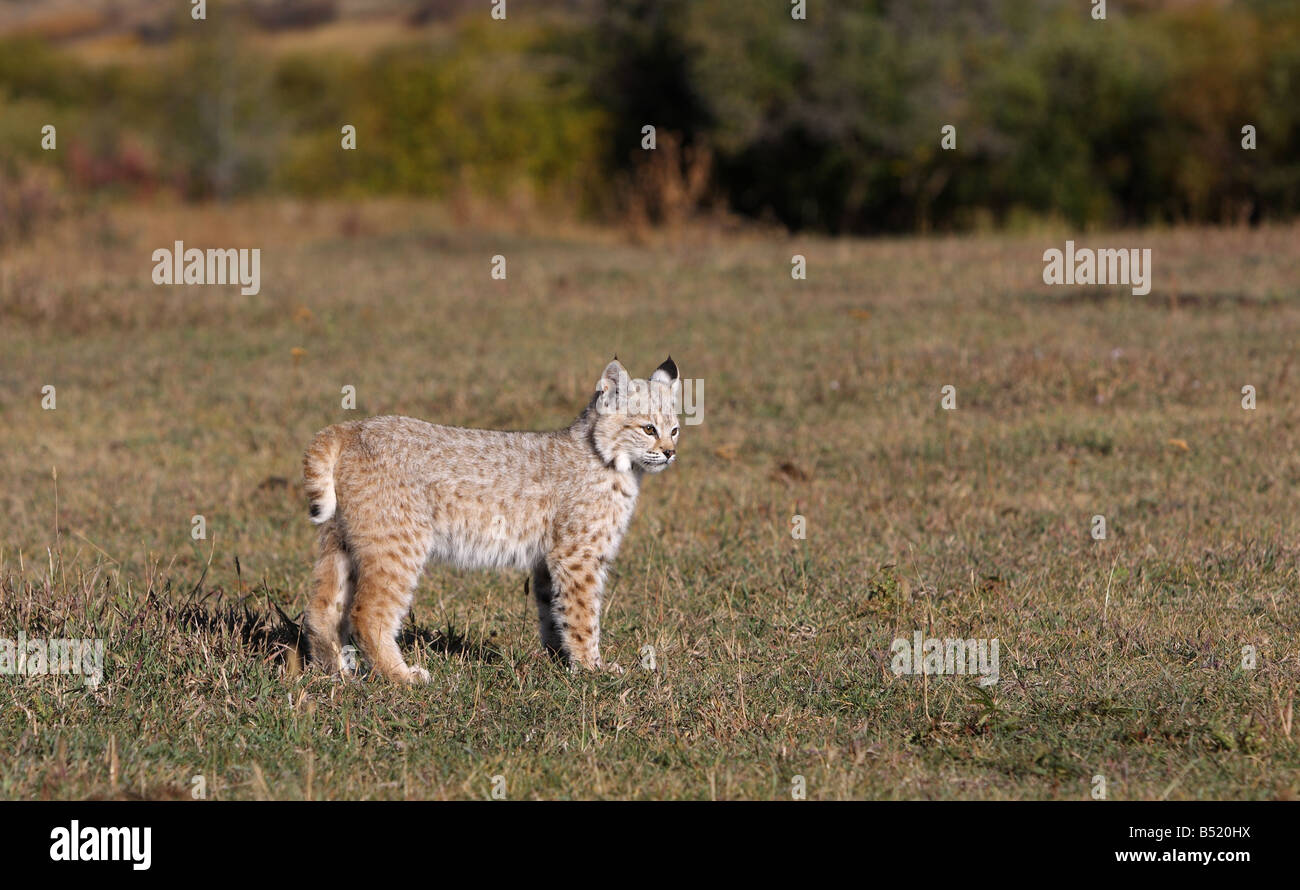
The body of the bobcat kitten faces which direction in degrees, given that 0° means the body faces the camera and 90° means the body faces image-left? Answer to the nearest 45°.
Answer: approximately 270°
